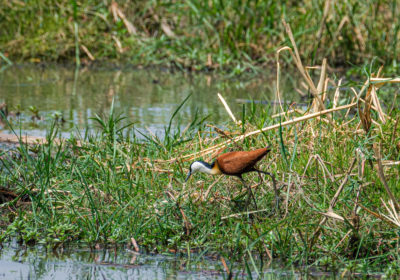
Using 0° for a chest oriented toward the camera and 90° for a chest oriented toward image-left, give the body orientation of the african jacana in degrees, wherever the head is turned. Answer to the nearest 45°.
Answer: approximately 90°

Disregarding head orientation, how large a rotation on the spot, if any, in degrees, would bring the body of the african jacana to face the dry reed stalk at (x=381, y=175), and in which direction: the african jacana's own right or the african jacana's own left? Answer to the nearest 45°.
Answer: approximately 180°

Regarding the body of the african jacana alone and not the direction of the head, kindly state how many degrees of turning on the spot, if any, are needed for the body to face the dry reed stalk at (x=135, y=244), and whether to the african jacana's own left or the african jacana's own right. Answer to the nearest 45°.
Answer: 0° — it already faces it
